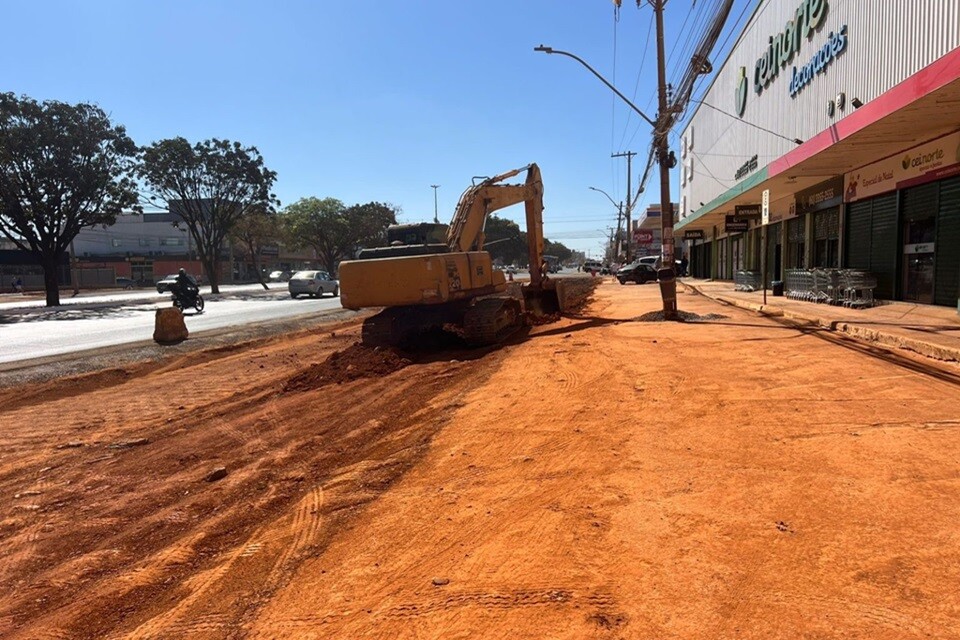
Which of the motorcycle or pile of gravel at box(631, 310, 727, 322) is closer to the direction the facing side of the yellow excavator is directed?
the pile of gravel

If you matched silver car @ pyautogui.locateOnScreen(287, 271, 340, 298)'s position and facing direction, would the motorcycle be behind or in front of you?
behind

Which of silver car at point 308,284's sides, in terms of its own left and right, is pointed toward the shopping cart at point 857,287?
right

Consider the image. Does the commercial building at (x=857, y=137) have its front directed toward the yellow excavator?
yes

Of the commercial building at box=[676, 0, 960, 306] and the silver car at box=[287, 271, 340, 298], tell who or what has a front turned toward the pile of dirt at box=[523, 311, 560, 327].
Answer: the commercial building

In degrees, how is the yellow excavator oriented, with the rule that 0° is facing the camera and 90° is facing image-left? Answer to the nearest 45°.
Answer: approximately 225°

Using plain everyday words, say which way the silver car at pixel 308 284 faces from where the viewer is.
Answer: facing away from the viewer and to the right of the viewer

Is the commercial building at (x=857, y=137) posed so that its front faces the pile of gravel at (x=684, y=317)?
yes

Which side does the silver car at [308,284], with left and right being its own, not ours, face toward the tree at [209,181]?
left

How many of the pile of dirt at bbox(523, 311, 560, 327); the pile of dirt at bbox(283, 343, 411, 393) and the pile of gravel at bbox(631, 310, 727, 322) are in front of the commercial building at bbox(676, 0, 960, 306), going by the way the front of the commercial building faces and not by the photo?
3
